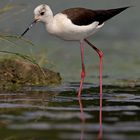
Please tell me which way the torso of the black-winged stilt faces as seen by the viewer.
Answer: to the viewer's left
